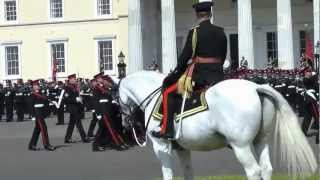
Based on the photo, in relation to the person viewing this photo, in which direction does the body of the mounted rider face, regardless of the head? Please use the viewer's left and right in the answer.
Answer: facing away from the viewer and to the left of the viewer

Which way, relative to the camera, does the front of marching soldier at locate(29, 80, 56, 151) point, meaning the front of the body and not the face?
to the viewer's right

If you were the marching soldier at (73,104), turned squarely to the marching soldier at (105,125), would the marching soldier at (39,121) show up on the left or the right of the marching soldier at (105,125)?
right

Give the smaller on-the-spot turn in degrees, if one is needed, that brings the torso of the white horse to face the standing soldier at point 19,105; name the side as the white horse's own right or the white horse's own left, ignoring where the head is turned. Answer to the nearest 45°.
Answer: approximately 45° to the white horse's own right

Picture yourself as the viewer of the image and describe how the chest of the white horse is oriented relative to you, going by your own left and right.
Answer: facing away from the viewer and to the left of the viewer

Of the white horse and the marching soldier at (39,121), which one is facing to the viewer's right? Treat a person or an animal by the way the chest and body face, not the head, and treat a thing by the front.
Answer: the marching soldier

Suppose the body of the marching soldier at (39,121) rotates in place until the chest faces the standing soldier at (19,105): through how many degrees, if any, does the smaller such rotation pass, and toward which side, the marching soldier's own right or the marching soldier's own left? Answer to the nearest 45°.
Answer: approximately 90° to the marching soldier's own left

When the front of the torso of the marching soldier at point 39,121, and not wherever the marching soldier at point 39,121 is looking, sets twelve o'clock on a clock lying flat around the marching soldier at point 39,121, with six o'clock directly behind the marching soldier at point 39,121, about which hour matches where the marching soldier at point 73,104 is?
the marching soldier at point 73,104 is roughly at 10 o'clock from the marching soldier at point 39,121.
